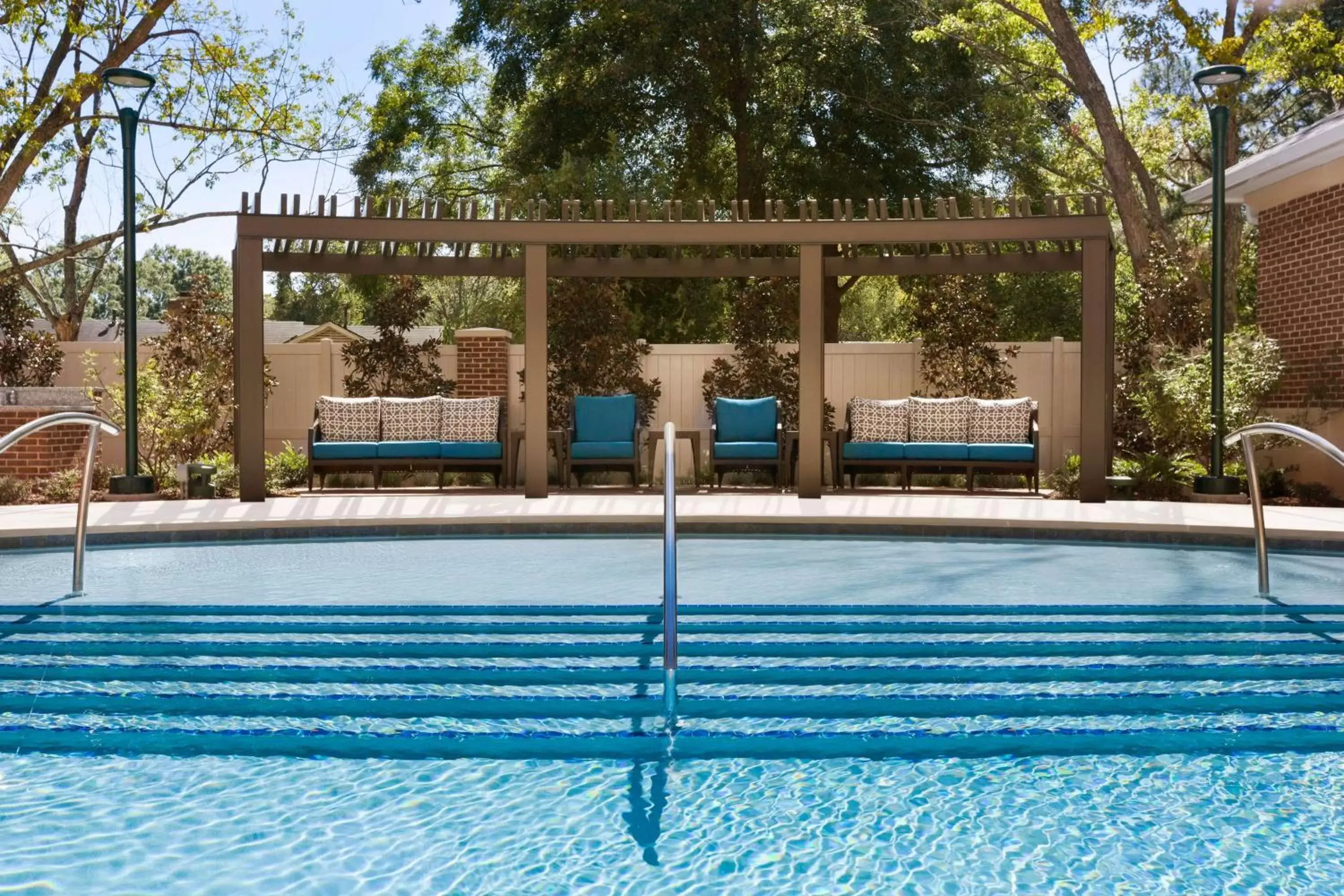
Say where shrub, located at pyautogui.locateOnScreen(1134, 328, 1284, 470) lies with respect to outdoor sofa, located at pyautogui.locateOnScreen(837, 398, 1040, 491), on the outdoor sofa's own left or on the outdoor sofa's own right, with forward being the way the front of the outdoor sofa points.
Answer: on the outdoor sofa's own left

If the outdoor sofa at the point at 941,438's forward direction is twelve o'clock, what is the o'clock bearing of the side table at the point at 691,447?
The side table is roughly at 3 o'clock from the outdoor sofa.

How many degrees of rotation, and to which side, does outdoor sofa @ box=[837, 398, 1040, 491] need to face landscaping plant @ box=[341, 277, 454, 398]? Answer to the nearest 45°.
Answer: approximately 90° to its right

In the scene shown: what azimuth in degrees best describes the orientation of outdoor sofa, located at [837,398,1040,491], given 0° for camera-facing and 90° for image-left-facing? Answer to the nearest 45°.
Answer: approximately 0°

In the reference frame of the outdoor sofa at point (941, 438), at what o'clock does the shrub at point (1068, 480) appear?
The shrub is roughly at 9 o'clock from the outdoor sofa.

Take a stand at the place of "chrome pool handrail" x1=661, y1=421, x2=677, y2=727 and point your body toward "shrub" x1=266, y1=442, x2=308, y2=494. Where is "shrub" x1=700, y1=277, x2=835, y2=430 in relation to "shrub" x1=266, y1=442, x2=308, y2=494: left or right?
right

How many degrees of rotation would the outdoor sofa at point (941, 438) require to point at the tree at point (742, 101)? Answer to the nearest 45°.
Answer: approximately 135° to its right

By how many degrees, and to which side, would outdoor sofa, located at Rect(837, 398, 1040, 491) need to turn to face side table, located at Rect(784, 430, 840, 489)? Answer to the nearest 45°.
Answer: approximately 90° to its right

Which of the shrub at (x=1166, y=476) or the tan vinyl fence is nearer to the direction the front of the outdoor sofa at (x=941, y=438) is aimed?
the shrub

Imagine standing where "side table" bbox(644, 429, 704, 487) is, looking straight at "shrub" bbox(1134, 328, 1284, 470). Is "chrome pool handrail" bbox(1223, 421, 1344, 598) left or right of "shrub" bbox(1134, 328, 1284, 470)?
right
